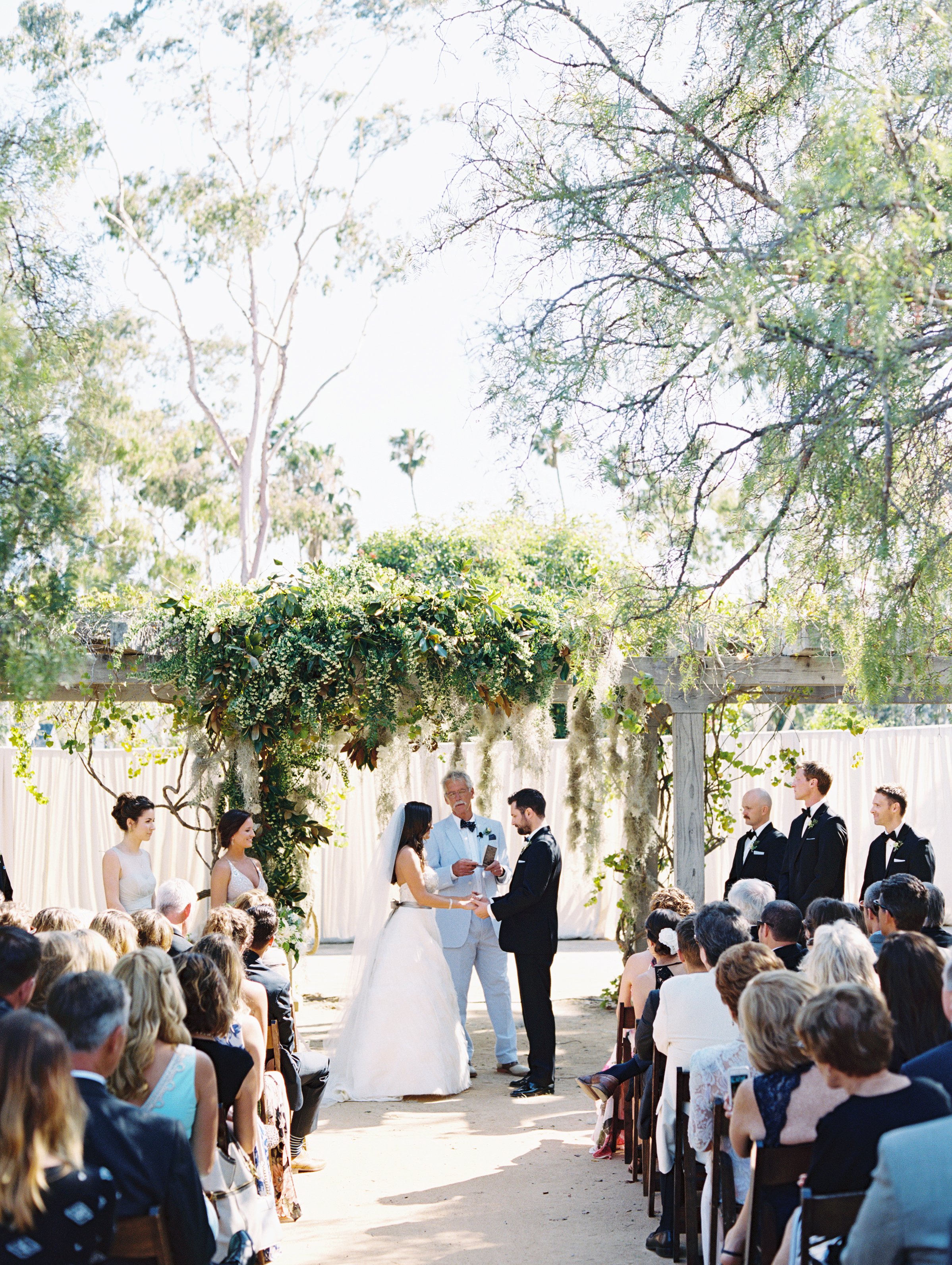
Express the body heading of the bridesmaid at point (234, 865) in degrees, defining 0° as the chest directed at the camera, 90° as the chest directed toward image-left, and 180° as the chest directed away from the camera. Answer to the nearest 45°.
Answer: approximately 315°

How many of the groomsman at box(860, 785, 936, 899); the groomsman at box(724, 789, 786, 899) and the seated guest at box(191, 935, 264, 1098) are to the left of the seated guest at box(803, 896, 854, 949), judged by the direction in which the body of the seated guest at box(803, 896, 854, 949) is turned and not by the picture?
1

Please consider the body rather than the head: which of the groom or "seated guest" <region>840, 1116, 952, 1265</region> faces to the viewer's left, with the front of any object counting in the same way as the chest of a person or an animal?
the groom

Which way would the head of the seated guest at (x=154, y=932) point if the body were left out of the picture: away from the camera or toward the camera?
away from the camera

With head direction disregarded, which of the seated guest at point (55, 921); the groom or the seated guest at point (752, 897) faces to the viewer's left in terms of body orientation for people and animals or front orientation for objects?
the groom

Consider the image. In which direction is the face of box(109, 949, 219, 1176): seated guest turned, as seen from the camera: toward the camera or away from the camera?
away from the camera

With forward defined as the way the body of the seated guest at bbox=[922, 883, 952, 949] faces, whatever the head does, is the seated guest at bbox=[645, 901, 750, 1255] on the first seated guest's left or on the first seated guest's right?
on the first seated guest's left

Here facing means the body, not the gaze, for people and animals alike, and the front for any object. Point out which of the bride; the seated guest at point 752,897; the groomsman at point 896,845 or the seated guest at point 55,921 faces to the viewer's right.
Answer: the bride

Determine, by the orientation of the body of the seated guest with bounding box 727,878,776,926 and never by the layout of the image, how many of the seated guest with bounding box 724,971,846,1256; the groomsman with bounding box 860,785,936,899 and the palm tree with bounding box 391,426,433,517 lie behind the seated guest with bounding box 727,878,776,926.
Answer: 1

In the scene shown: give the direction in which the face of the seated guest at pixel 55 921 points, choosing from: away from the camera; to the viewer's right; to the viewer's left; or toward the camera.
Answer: away from the camera

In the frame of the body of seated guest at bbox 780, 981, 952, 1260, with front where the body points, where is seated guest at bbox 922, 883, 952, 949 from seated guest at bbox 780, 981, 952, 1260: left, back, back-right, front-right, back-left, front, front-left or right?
front-right
